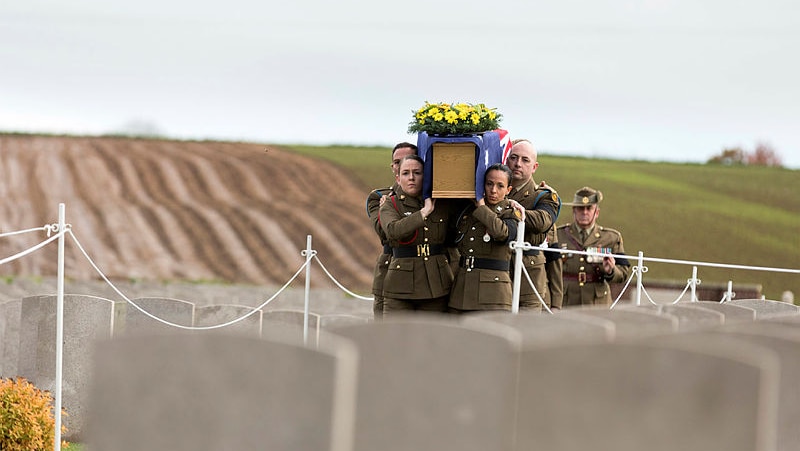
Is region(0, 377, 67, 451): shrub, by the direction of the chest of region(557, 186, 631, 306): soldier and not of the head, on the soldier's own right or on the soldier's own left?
on the soldier's own right

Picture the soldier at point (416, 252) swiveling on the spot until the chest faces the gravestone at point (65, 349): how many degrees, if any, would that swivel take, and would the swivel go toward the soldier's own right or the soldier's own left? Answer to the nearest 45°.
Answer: approximately 90° to the soldier's own right

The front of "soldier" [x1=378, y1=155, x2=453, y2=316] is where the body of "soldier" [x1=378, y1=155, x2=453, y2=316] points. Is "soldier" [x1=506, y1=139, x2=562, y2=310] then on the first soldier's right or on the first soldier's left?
on the first soldier's left

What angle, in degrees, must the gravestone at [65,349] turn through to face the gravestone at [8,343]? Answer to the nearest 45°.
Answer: approximately 90° to its left

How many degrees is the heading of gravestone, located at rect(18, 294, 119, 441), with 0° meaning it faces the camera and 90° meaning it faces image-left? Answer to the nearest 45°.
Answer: approximately 180°

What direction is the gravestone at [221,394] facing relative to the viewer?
away from the camera

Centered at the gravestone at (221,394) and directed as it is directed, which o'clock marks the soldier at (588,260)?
The soldier is roughly at 1 o'clock from the gravestone.

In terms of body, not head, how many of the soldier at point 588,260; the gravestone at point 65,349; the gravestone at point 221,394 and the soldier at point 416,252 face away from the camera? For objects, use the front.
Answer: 2
